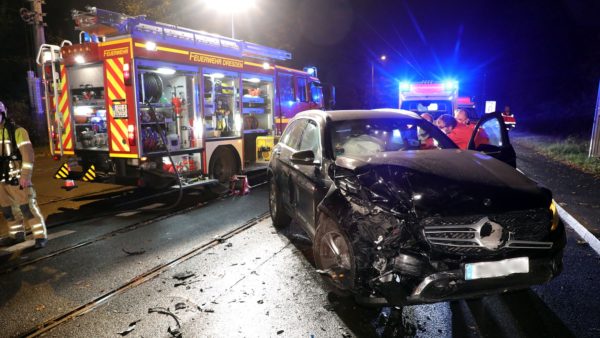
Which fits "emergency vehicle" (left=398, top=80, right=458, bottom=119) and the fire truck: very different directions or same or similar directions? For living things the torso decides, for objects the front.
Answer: very different directions

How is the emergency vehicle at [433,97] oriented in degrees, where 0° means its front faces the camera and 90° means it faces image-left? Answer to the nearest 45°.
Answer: approximately 0°

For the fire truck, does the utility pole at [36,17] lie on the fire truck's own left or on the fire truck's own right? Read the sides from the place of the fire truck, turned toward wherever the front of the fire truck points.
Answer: on the fire truck's own left

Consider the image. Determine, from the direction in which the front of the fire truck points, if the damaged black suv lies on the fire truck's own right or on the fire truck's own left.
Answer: on the fire truck's own right

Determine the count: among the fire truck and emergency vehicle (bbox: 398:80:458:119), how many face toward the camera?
1

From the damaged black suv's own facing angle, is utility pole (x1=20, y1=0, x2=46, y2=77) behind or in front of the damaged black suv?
behind

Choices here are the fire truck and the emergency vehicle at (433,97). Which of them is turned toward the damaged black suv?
the emergency vehicle

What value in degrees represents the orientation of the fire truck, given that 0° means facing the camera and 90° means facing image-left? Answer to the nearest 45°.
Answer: approximately 225°
